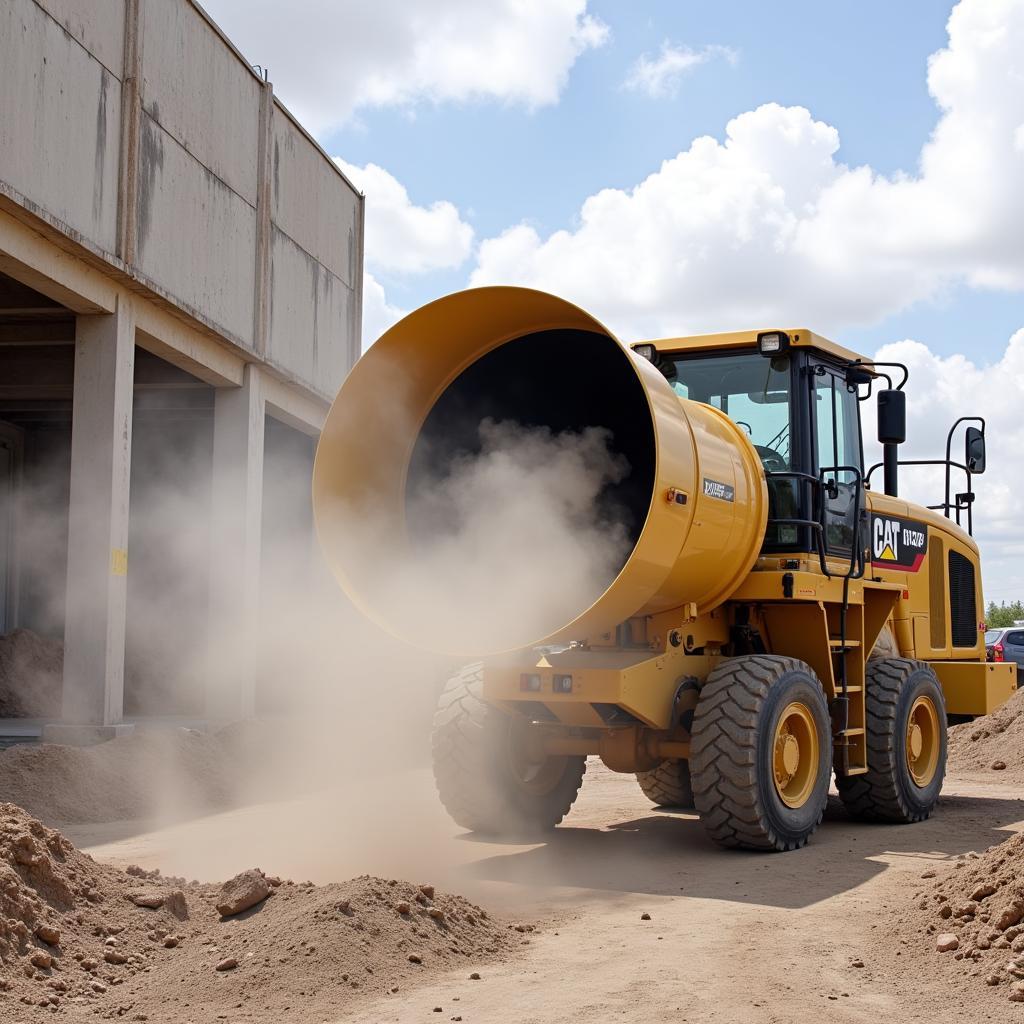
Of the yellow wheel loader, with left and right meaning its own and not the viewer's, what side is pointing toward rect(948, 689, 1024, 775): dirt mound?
back

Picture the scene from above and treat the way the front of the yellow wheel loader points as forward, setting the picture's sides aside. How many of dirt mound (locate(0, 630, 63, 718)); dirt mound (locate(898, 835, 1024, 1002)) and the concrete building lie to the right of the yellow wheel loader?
2

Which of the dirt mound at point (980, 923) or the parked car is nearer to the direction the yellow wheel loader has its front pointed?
the dirt mound

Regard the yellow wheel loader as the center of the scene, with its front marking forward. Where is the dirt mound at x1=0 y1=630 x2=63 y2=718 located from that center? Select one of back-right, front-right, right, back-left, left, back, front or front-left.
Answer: right

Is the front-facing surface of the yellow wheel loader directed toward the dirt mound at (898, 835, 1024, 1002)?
no

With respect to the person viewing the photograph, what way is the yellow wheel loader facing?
facing the viewer and to the left of the viewer

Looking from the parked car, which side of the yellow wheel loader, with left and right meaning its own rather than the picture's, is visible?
back

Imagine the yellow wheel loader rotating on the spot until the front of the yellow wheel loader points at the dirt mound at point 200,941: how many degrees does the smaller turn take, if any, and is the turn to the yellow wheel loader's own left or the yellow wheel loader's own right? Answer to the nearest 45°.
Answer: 0° — it already faces it

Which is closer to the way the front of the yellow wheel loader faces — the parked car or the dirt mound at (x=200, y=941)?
the dirt mound
